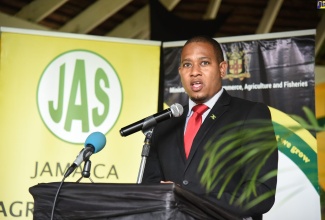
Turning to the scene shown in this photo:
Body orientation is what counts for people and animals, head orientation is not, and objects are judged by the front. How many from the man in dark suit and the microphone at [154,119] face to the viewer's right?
1

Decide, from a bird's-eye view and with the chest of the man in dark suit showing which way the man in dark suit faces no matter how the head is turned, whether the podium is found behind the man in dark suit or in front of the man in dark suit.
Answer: in front

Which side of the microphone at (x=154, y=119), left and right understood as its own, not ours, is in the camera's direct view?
right

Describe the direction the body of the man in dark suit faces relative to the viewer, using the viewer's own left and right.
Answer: facing the viewer and to the left of the viewer
